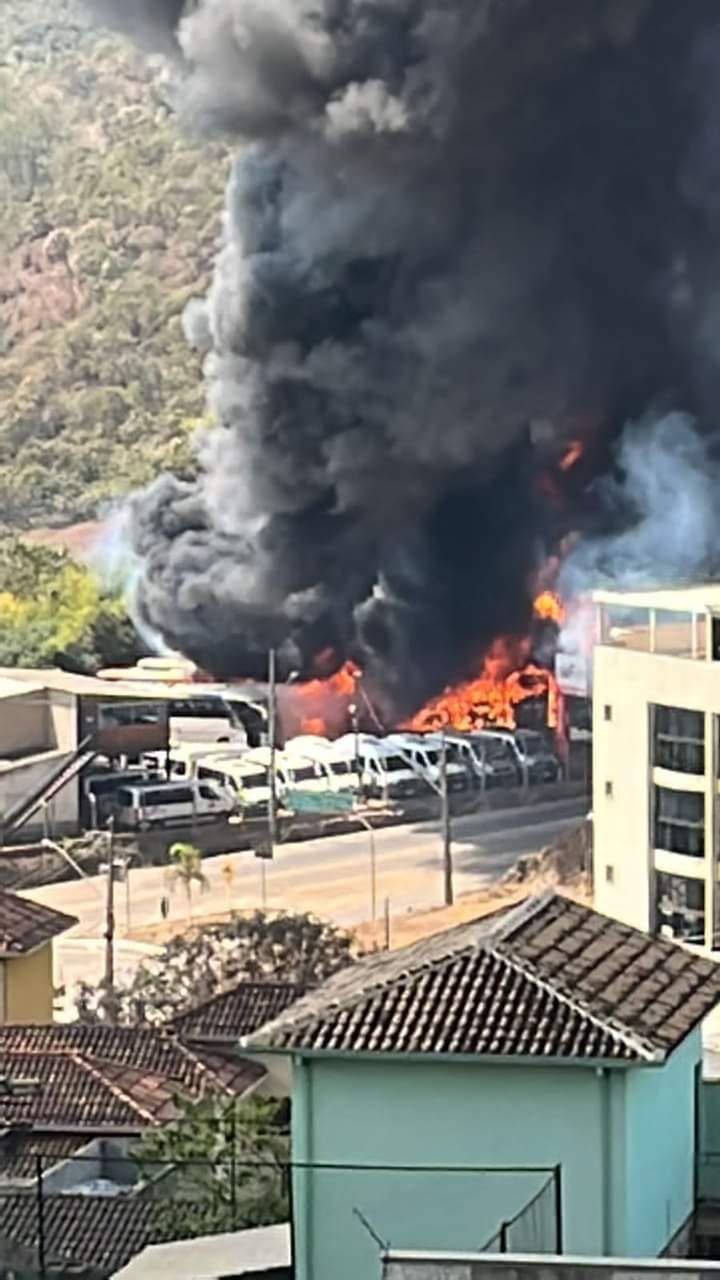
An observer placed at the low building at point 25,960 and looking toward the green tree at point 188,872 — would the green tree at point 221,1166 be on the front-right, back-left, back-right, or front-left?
back-right

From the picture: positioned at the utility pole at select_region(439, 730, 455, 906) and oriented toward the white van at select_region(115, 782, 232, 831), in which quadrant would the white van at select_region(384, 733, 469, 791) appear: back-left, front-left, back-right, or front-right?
front-right

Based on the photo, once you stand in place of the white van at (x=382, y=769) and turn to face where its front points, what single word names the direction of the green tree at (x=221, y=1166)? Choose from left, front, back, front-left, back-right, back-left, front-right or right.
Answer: front-right

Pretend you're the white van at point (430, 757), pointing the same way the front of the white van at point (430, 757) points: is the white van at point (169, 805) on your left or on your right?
on your right

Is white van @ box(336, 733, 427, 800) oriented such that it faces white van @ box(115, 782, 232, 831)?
no

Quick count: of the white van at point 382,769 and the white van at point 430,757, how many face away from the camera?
0

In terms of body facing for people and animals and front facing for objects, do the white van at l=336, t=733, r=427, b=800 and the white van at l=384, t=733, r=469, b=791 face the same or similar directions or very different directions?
same or similar directions

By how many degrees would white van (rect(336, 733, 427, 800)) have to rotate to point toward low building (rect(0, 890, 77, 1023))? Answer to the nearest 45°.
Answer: approximately 45° to its right
